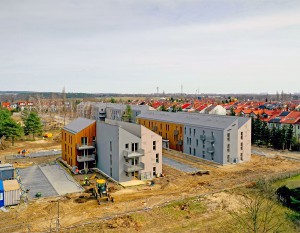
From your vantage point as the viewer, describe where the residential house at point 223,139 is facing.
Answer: facing the viewer and to the left of the viewer

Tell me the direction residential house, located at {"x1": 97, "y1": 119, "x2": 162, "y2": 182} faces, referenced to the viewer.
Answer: facing the viewer and to the right of the viewer

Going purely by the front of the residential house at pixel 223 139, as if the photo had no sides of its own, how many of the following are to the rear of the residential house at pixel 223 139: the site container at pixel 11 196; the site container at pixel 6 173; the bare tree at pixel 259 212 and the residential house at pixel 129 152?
0

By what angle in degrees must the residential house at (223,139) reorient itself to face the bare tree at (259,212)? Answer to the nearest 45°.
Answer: approximately 45° to its left

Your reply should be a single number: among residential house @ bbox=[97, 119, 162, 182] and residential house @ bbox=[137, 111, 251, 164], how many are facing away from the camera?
0

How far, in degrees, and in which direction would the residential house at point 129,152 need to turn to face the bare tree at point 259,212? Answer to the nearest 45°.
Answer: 0° — it already faces it

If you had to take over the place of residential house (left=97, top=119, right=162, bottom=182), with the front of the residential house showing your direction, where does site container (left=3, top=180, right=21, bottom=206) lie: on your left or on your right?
on your right

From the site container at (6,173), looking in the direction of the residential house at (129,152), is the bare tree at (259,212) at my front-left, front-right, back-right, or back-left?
front-right

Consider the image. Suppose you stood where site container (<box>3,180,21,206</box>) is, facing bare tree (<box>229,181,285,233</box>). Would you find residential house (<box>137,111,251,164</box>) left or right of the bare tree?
left

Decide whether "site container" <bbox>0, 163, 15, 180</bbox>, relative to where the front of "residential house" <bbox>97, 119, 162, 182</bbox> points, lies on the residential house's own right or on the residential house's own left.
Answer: on the residential house's own right

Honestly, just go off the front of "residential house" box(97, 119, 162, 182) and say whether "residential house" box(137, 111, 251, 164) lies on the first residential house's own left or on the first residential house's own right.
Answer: on the first residential house's own left
